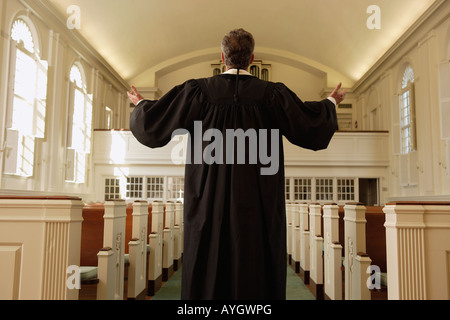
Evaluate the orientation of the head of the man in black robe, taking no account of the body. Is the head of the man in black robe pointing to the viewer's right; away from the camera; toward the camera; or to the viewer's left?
away from the camera

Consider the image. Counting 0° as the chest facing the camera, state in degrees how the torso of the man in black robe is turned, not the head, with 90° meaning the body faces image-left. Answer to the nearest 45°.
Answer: approximately 180°

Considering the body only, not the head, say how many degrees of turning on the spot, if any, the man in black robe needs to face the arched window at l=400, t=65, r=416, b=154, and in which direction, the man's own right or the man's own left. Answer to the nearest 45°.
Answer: approximately 45° to the man's own right

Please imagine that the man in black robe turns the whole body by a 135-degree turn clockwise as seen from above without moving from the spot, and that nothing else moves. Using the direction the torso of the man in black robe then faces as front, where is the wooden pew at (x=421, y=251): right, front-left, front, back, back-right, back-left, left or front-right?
front-left

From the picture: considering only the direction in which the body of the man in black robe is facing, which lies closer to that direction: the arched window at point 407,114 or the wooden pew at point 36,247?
the arched window

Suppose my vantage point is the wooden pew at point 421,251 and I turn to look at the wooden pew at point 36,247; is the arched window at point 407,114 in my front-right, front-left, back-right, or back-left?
back-right

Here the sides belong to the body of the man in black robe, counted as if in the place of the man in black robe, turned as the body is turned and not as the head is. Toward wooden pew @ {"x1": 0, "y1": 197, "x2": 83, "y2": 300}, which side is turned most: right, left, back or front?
left
